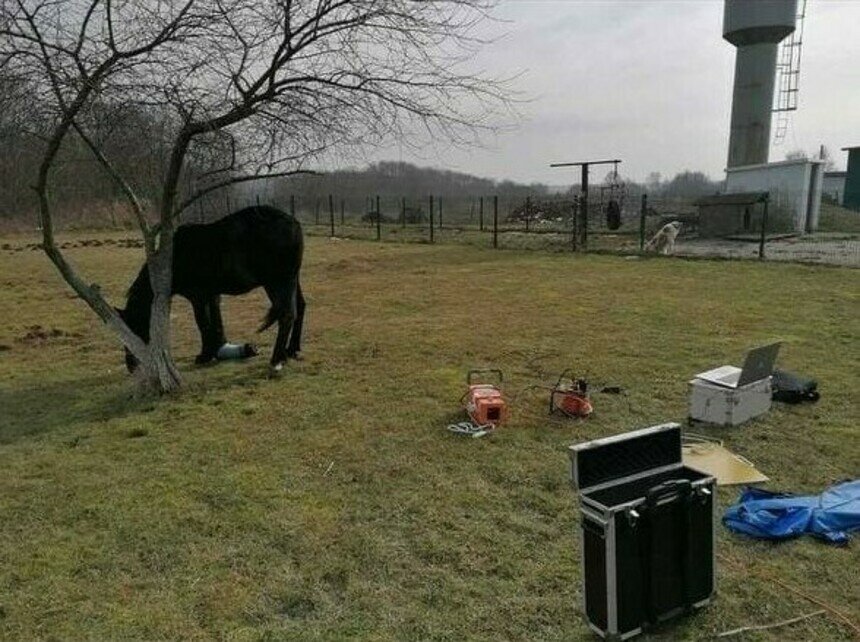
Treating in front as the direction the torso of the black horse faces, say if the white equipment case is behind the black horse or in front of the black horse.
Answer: behind

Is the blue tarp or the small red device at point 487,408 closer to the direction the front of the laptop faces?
the small red device

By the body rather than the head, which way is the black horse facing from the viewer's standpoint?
to the viewer's left

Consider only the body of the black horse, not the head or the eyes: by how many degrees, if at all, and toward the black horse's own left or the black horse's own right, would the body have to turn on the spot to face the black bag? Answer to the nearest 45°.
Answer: approximately 135° to the black horse's own left

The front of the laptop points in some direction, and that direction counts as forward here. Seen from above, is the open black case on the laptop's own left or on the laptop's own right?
on the laptop's own left
